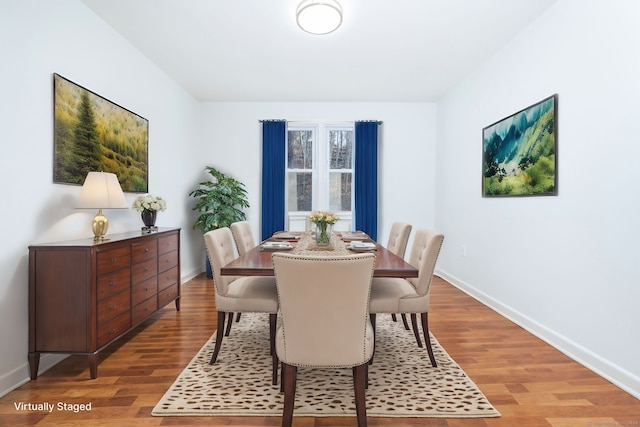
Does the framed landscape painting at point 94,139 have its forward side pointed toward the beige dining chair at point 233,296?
yes

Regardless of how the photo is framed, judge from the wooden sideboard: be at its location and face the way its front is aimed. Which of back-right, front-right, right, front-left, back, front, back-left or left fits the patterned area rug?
front

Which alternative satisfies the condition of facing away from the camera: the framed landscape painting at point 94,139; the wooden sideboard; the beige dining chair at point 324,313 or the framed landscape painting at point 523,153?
the beige dining chair

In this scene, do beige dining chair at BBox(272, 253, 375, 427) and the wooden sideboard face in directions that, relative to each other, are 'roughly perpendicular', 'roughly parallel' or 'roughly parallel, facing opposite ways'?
roughly perpendicular

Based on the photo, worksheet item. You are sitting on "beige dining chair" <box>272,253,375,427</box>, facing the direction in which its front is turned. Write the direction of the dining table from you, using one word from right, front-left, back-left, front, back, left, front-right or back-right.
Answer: front

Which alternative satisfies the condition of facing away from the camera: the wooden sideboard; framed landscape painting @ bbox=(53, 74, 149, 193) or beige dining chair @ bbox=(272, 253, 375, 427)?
the beige dining chair

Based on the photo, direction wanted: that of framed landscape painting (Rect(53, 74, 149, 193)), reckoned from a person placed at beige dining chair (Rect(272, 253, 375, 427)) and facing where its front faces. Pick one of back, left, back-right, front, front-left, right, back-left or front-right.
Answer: front-left

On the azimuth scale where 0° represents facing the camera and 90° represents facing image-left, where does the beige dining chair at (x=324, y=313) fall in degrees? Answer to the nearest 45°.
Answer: approximately 180°

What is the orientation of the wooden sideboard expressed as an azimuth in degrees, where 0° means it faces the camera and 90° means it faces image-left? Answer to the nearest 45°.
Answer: approximately 315°

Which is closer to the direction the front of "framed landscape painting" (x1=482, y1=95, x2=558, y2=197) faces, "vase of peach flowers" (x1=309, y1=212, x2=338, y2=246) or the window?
the vase of peach flowers

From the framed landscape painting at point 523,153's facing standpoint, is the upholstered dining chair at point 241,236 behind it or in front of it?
in front

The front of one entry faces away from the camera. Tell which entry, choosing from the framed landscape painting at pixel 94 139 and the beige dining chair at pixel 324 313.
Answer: the beige dining chair

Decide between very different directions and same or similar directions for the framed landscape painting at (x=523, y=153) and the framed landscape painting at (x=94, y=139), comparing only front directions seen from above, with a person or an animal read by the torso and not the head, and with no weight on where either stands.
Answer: very different directions

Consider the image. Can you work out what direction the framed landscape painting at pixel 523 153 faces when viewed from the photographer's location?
facing the viewer and to the left of the viewer

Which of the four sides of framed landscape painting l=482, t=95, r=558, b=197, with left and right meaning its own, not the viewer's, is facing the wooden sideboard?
front
